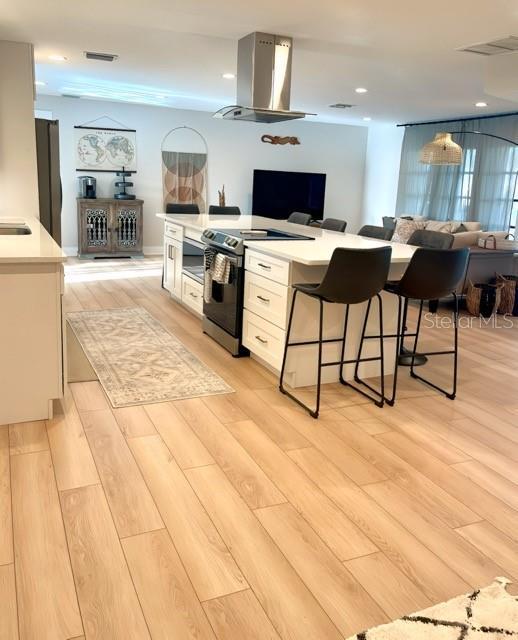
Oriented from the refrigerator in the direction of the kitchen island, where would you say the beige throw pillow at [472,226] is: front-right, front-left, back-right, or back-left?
front-left

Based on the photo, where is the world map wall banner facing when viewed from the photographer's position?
facing the viewer

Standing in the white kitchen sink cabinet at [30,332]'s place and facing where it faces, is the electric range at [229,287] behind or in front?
in front

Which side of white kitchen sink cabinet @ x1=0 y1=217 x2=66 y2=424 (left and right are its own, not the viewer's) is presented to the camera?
right

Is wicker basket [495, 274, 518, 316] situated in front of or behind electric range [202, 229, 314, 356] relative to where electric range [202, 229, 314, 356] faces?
behind

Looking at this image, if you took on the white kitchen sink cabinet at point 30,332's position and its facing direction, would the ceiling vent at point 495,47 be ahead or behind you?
ahead

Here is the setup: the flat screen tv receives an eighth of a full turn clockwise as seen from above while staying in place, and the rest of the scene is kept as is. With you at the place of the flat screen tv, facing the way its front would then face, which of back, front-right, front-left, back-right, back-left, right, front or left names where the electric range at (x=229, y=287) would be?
front-left

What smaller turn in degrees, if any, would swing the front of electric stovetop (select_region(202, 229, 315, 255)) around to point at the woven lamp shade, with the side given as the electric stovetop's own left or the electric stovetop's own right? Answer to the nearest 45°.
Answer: approximately 180°

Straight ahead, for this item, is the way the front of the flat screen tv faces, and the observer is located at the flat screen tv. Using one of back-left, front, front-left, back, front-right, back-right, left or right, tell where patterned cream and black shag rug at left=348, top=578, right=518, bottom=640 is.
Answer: front

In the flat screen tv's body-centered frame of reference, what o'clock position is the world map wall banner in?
The world map wall banner is roughly at 2 o'clock from the flat screen tv.

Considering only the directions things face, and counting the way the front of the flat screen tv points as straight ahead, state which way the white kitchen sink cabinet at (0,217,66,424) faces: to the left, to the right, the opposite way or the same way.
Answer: to the left

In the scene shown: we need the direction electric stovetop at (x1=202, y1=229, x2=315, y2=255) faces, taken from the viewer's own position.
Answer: facing the viewer and to the left of the viewer

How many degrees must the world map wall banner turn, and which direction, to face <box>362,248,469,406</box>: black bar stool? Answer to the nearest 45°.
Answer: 0° — it already faces it

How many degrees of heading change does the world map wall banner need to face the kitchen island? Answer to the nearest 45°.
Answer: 0° — it already faces it

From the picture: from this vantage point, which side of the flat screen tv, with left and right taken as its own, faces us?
front

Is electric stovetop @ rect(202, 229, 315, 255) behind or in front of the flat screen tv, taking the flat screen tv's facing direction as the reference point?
in front

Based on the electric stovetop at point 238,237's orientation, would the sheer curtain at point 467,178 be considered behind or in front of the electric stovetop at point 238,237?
behind
